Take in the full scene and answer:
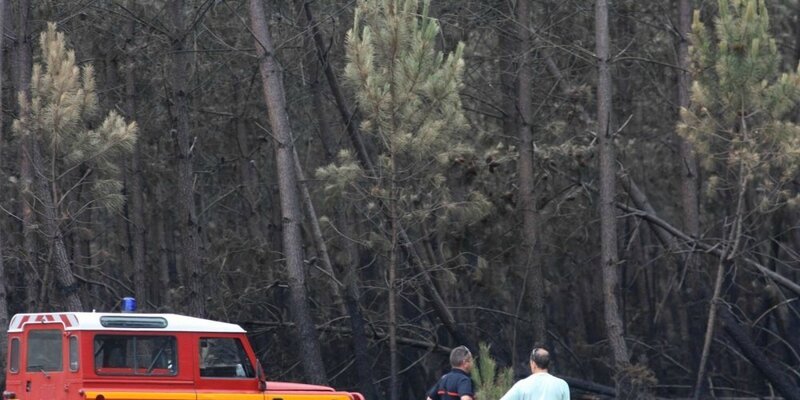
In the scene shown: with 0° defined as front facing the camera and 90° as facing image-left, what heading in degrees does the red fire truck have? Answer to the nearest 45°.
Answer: approximately 225°

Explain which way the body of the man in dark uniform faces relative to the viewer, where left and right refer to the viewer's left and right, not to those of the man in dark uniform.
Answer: facing away from the viewer and to the right of the viewer

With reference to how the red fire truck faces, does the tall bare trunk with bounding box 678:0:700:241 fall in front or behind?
in front

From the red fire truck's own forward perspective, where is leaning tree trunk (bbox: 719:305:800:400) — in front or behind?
in front

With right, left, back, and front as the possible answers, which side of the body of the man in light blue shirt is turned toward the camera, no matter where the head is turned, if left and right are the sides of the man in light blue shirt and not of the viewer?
back
